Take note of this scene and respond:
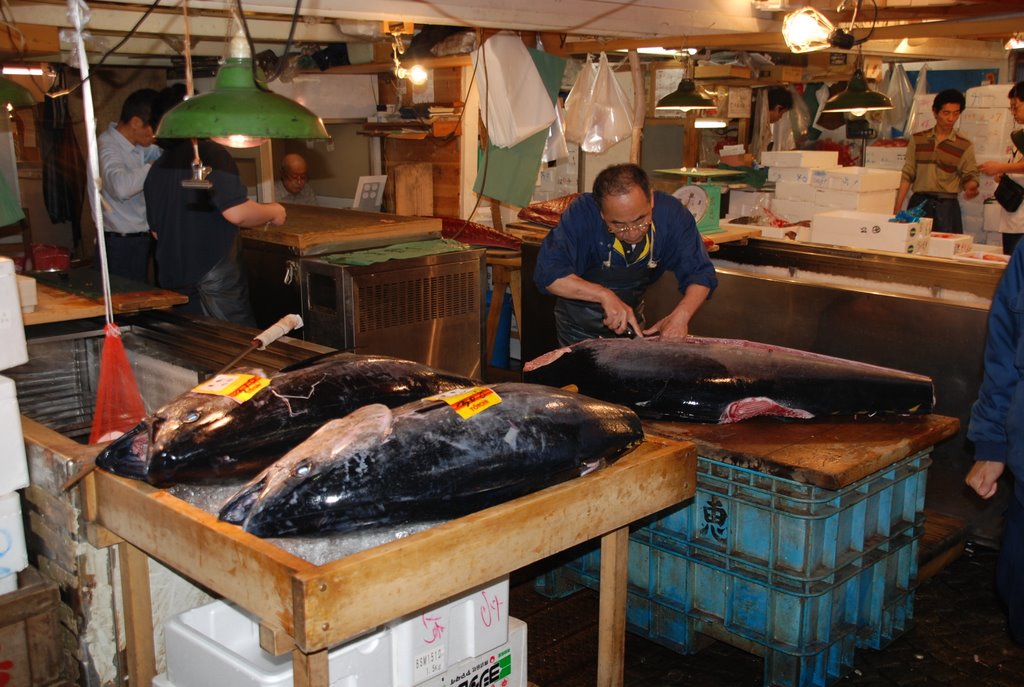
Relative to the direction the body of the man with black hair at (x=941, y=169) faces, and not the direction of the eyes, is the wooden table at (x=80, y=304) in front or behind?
in front

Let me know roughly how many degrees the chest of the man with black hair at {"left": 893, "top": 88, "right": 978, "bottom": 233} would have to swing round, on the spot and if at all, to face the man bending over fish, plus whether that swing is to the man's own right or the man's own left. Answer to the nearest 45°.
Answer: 0° — they already face them

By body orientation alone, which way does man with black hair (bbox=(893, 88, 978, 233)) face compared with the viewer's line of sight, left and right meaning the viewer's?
facing the viewer

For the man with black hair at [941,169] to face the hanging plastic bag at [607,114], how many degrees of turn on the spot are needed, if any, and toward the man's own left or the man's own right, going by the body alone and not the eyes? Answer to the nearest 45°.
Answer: approximately 45° to the man's own right

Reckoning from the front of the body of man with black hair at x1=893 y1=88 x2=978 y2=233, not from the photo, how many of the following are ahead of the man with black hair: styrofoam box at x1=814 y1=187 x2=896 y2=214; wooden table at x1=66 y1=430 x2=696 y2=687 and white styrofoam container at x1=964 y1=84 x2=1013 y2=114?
2

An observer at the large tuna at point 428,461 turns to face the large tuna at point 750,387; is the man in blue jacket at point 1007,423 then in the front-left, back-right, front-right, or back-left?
front-right

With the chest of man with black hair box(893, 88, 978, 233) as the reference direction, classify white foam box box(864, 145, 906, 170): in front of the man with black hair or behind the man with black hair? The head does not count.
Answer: behind

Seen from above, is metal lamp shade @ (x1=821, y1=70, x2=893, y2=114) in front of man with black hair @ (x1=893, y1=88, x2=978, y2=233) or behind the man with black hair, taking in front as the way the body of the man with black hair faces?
in front

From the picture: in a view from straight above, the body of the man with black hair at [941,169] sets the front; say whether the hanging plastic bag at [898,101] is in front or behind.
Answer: behind

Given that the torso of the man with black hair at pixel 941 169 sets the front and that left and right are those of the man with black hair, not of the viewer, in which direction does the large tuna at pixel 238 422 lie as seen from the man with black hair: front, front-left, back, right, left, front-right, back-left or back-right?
front

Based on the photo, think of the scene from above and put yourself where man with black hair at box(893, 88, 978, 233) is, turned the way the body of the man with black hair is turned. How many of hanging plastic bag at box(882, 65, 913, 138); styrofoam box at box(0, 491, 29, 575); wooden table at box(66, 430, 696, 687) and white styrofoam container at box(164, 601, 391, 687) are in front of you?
3

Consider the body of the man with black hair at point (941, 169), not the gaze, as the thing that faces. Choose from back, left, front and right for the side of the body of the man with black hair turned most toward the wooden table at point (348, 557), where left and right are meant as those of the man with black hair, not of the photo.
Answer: front

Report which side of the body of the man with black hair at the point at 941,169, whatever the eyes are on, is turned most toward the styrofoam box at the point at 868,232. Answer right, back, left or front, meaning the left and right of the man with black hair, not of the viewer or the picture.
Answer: front

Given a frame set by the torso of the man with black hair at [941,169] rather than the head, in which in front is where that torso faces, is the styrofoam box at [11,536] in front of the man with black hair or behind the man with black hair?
in front

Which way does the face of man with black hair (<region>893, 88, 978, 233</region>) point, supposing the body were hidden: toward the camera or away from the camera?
toward the camera

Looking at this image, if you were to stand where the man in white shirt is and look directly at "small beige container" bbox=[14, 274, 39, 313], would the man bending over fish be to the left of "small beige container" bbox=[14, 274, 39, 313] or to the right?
left
